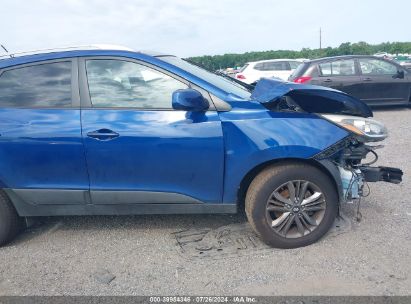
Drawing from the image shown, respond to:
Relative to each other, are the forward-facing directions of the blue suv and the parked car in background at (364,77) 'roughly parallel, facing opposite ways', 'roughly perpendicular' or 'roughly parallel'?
roughly parallel

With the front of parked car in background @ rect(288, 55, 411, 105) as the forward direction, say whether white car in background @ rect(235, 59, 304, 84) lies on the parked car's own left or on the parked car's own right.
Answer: on the parked car's own left

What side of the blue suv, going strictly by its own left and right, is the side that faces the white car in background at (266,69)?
left

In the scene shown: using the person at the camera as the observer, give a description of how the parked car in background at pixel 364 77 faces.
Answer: facing to the right of the viewer

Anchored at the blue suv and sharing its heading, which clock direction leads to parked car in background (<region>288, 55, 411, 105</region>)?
The parked car in background is roughly at 10 o'clock from the blue suv.

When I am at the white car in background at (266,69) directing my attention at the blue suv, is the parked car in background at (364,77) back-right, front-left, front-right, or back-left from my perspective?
front-left

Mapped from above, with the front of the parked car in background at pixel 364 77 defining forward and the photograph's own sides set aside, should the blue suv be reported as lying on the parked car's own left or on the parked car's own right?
on the parked car's own right

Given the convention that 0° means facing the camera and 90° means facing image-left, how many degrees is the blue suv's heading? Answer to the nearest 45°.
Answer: approximately 270°

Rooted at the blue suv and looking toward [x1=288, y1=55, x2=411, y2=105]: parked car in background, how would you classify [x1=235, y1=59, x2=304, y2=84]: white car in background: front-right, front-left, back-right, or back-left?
front-left

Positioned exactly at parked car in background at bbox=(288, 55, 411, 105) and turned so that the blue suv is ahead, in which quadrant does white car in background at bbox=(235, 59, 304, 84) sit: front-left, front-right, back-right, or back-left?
back-right

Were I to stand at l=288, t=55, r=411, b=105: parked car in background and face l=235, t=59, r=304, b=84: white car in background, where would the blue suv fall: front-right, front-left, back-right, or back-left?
back-left
